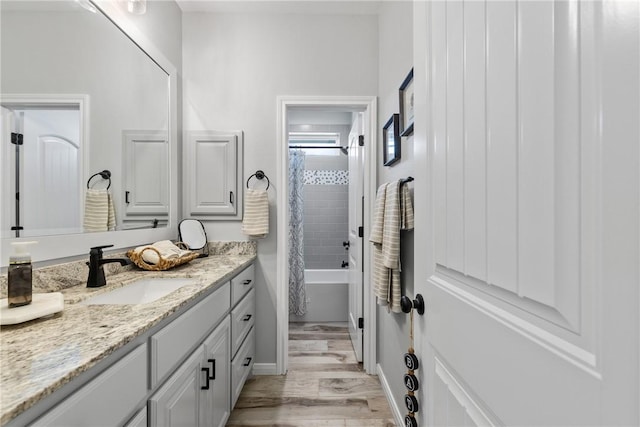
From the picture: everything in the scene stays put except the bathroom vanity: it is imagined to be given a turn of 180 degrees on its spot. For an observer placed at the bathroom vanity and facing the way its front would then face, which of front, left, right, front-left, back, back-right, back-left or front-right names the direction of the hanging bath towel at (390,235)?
back-right

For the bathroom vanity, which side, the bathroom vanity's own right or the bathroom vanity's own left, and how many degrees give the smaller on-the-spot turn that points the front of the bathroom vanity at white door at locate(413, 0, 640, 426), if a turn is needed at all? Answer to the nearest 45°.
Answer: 0° — it already faces it

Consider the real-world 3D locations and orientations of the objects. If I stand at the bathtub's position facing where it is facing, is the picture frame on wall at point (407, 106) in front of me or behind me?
in front

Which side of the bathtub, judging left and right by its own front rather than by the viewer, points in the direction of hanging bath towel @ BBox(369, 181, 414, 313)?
front

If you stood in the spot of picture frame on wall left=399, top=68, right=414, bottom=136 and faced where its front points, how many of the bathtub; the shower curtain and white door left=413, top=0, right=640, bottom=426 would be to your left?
1

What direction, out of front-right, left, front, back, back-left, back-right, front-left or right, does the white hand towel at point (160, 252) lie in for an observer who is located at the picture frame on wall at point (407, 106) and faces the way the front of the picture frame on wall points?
front

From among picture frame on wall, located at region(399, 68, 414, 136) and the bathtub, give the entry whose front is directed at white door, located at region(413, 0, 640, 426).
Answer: the bathtub

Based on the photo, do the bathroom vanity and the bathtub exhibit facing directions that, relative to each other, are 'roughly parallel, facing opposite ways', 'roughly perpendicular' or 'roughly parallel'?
roughly perpendicular

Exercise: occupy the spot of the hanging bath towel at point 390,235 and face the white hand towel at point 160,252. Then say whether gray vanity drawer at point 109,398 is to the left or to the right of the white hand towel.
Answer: left

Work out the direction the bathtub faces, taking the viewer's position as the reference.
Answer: facing the viewer

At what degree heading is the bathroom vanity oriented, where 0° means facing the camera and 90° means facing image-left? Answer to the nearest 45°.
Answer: approximately 315°

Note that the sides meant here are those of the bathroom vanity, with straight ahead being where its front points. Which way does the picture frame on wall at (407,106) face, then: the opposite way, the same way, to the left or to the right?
the opposite way

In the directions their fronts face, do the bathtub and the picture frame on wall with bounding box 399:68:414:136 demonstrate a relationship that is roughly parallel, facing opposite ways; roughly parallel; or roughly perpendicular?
roughly perpendicular

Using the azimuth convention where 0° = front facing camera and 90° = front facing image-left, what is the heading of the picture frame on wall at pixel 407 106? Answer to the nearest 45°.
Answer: approximately 90°

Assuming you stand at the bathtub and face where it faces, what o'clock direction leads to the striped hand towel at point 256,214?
The striped hand towel is roughly at 1 o'clock from the bathtub.
